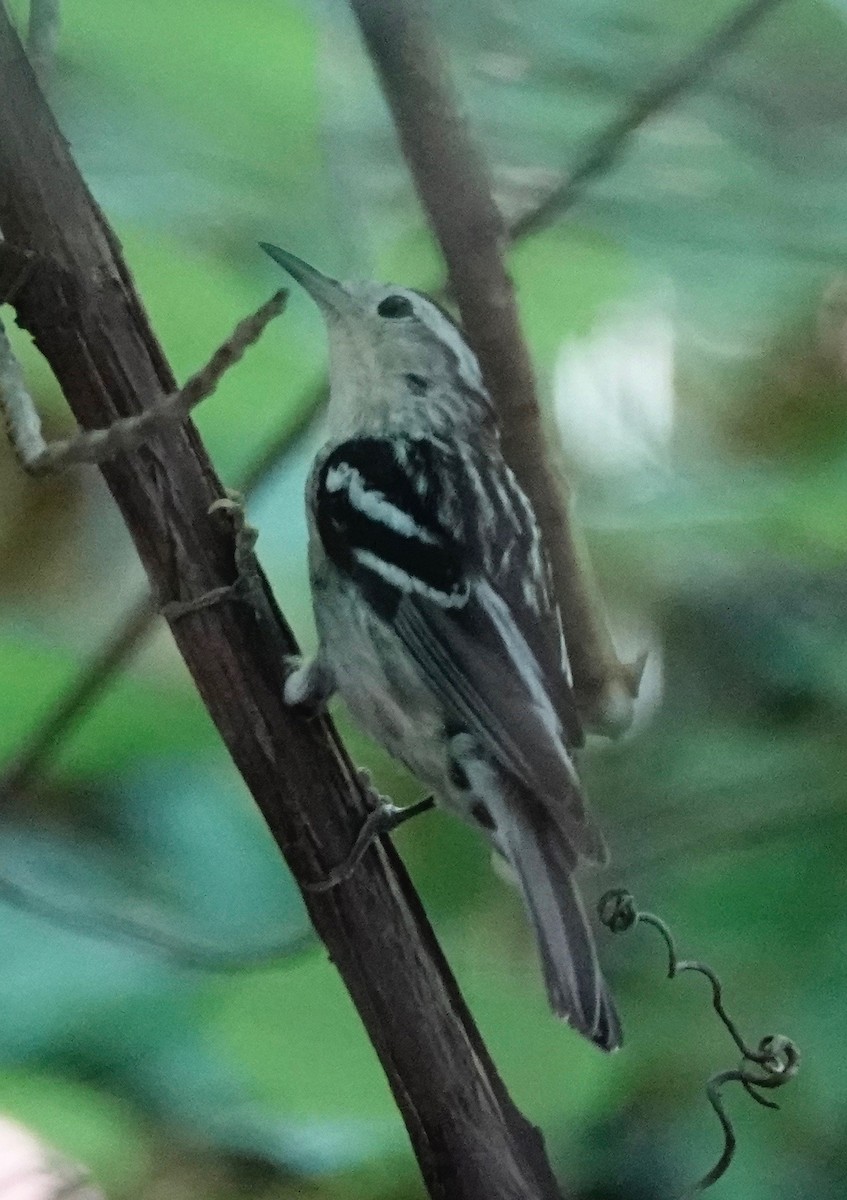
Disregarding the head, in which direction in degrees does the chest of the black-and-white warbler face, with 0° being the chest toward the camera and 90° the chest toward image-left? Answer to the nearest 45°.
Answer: approximately 90°
